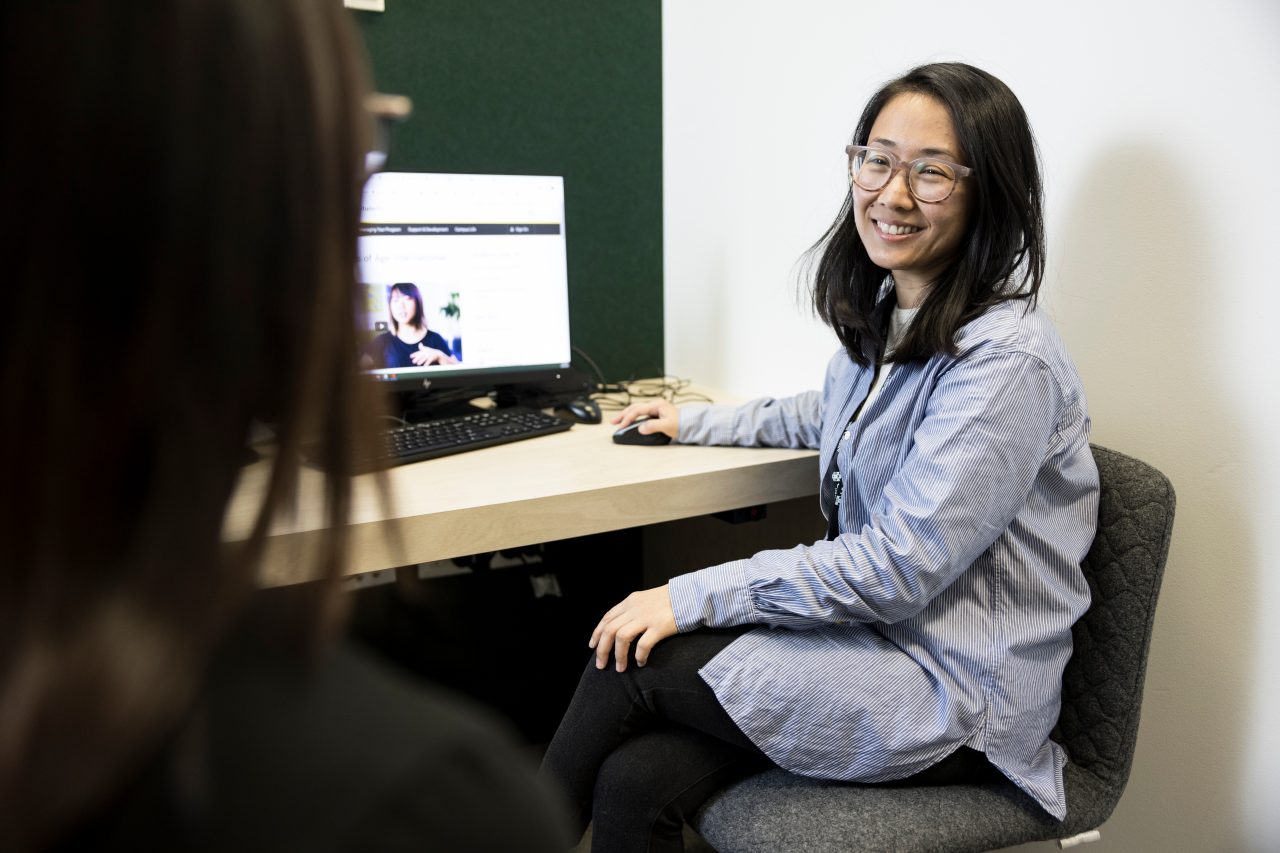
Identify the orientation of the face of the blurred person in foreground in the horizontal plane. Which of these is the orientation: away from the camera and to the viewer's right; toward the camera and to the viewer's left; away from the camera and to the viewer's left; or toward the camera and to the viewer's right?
away from the camera and to the viewer's right

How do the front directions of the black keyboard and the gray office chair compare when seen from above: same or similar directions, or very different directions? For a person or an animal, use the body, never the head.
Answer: very different directions

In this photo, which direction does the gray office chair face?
to the viewer's left

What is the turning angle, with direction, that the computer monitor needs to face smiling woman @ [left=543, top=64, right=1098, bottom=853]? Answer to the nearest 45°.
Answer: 0° — it already faces them

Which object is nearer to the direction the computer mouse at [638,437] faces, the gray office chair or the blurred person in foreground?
the blurred person in foreground

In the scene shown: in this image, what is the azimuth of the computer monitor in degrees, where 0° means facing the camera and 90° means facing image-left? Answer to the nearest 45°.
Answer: approximately 315°

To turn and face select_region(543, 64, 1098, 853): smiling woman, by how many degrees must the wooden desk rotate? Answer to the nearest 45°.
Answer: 0° — it already faces them

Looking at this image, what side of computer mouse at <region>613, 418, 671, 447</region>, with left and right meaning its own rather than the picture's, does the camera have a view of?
left

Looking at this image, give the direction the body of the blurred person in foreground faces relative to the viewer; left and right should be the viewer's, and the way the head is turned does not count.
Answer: facing away from the viewer
